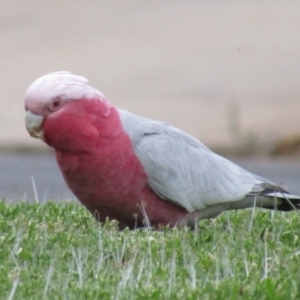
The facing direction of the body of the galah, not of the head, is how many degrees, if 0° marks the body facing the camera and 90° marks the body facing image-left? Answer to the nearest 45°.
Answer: approximately 90°
